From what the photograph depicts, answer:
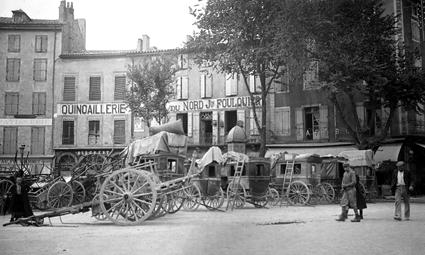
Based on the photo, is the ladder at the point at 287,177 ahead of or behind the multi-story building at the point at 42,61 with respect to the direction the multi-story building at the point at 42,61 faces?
ahead

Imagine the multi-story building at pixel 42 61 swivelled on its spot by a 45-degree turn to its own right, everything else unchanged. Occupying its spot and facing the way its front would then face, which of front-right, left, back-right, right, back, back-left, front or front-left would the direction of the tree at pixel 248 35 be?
left

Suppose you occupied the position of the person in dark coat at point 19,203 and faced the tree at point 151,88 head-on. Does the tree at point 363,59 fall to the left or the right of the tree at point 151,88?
right

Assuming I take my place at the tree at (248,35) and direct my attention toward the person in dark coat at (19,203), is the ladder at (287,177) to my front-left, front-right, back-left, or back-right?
front-left

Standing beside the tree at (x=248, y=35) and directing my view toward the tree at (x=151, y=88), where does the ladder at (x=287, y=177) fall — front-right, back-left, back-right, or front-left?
back-left

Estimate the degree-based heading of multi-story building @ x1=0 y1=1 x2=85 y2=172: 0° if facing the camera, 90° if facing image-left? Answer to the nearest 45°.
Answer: approximately 0°

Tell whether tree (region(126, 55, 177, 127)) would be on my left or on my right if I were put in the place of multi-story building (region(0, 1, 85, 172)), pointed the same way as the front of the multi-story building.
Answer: on my left

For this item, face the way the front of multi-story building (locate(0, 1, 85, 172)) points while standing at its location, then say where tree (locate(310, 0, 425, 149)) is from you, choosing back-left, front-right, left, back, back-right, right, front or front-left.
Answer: front-left

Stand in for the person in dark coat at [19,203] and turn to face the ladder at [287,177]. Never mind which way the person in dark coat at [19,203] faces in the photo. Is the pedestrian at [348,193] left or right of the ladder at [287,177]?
right
